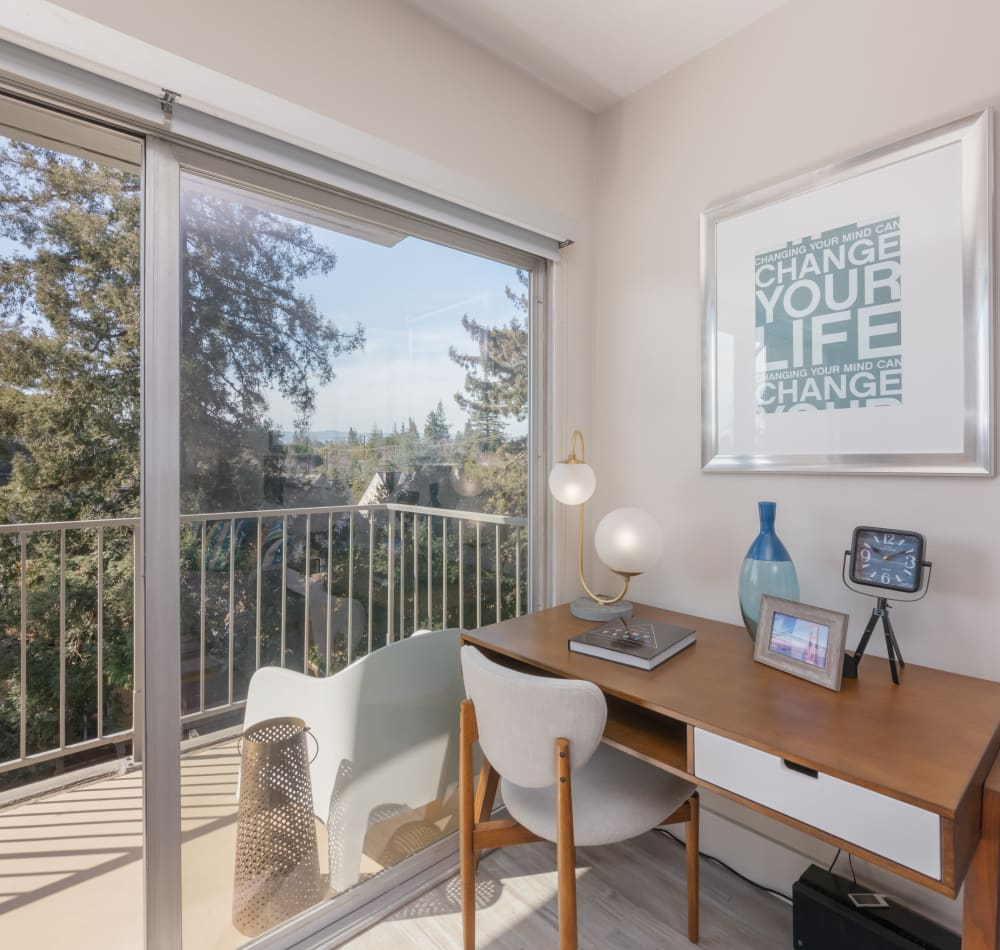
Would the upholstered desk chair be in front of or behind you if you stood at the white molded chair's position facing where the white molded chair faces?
behind

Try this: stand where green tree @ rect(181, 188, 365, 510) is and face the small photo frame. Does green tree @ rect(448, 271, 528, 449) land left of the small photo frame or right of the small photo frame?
left

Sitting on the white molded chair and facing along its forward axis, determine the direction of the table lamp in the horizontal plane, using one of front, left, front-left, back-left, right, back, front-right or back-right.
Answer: back-right

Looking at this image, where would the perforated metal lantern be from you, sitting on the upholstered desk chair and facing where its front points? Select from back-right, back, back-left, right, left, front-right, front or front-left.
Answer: back-left

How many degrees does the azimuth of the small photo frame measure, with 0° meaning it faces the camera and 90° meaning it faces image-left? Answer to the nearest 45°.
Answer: approximately 45°

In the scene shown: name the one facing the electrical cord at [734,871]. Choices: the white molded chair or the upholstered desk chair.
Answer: the upholstered desk chair

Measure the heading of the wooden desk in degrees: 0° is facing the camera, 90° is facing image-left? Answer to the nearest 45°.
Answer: approximately 45°

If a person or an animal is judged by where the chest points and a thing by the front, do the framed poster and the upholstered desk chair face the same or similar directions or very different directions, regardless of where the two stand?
very different directions

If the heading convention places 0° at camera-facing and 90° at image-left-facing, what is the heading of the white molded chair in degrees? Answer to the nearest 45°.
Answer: approximately 135°
